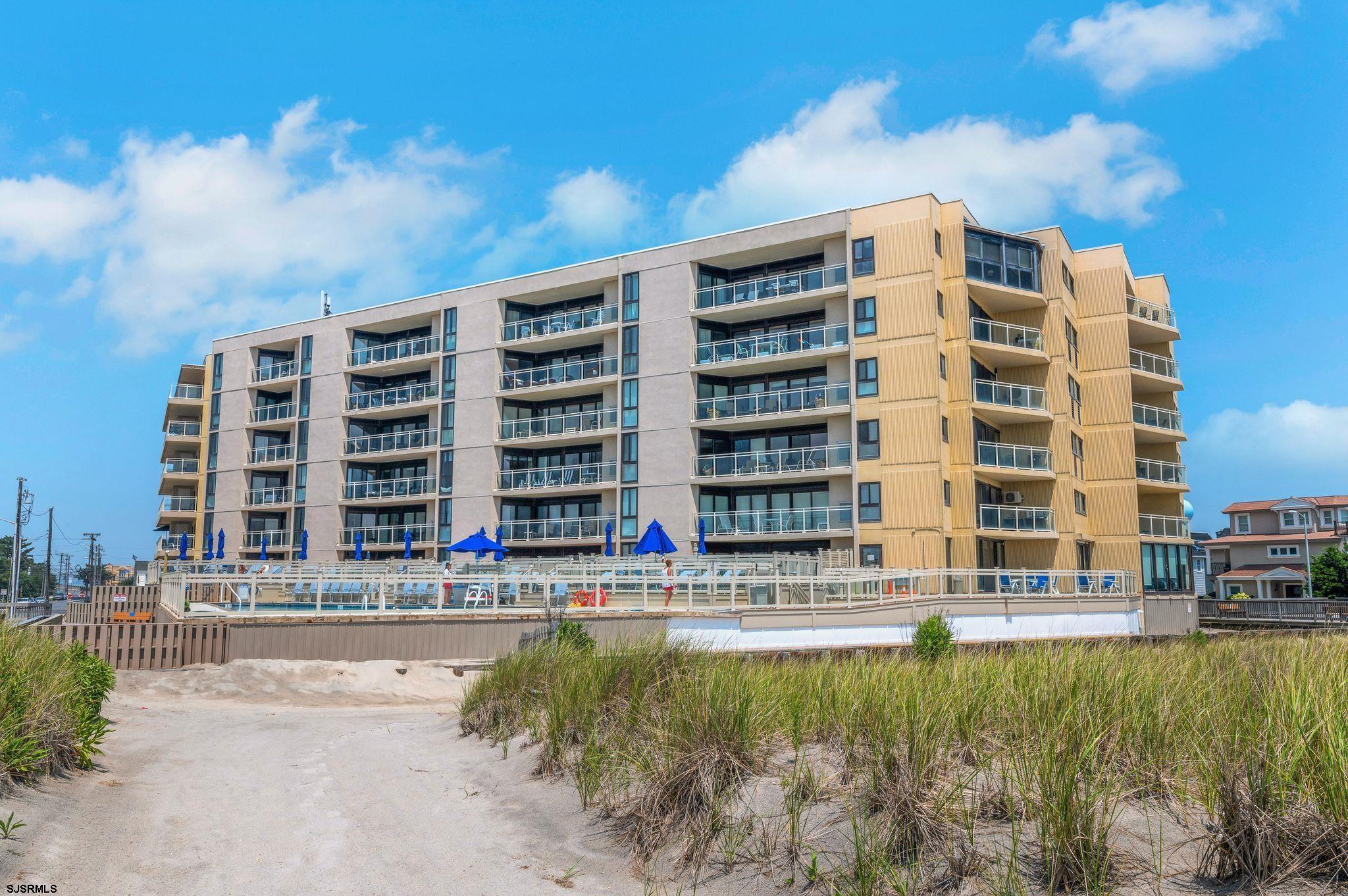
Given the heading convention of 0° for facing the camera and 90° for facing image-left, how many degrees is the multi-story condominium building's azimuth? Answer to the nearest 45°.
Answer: approximately 45°

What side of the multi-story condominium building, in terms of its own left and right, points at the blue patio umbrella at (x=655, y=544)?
front
